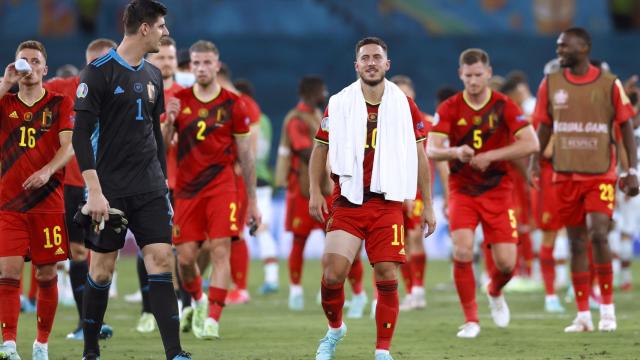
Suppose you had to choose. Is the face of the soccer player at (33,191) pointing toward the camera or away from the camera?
toward the camera

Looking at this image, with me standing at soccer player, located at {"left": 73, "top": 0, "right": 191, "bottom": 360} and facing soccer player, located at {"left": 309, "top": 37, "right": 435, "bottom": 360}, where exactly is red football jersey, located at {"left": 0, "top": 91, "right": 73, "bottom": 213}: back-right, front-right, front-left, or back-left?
back-left

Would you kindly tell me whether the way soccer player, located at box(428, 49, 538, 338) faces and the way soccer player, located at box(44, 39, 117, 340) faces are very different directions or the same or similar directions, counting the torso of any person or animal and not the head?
same or similar directions

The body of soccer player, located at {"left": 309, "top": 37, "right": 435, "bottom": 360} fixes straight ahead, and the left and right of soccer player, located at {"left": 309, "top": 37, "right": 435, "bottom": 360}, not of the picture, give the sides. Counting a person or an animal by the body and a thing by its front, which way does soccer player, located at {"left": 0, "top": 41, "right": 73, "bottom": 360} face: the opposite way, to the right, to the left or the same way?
the same way

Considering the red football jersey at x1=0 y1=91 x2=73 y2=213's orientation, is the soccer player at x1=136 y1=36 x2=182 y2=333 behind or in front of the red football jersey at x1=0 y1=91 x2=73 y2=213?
behind

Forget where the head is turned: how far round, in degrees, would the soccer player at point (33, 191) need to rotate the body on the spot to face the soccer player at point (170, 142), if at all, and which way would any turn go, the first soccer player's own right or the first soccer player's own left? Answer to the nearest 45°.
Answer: approximately 135° to the first soccer player's own left

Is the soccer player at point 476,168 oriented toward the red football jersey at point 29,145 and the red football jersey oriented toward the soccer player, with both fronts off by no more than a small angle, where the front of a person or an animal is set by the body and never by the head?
no

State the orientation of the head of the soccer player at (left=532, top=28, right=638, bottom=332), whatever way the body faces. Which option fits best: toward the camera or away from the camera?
toward the camera

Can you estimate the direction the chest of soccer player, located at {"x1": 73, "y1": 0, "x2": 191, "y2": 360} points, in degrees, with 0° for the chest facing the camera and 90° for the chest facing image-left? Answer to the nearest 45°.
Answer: approximately 315°

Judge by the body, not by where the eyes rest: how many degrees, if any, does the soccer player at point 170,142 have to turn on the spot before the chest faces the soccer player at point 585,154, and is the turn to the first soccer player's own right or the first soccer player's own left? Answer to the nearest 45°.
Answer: approximately 90° to the first soccer player's own left

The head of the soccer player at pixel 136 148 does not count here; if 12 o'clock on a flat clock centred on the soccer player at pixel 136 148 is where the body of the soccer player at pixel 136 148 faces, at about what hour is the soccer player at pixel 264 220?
the soccer player at pixel 264 220 is roughly at 8 o'clock from the soccer player at pixel 136 148.

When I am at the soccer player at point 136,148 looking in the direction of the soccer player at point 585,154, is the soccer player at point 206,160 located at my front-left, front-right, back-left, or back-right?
front-left

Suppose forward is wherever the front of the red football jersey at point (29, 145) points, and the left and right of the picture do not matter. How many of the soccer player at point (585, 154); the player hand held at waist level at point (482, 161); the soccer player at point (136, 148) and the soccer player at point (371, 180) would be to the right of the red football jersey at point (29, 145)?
0

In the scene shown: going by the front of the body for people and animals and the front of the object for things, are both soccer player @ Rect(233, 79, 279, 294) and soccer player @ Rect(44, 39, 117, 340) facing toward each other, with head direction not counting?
no

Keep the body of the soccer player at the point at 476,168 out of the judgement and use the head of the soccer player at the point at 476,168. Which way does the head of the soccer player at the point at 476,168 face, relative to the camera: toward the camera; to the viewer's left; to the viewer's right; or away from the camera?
toward the camera

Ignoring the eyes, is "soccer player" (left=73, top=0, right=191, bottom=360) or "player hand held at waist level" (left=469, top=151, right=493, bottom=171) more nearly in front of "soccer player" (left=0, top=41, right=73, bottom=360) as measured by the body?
the soccer player

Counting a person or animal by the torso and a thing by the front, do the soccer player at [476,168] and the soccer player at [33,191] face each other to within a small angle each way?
no
